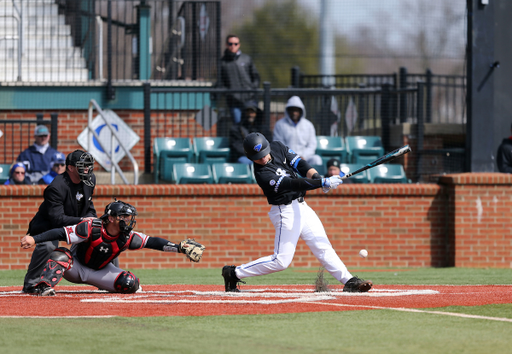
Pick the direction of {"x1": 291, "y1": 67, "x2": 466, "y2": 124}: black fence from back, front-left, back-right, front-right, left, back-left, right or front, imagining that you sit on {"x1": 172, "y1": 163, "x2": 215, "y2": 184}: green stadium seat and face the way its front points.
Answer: back-left

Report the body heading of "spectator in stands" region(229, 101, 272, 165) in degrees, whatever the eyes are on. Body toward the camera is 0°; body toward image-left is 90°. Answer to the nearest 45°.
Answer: approximately 0°

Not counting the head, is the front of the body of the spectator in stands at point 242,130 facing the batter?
yes

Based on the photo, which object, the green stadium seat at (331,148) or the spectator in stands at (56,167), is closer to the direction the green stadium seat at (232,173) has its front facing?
the spectator in stands

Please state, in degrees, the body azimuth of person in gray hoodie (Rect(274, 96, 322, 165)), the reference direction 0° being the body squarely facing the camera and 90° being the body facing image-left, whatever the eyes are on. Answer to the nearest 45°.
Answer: approximately 0°

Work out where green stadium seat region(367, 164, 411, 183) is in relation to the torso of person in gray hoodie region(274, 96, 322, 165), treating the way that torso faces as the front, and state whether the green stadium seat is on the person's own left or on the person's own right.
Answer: on the person's own left

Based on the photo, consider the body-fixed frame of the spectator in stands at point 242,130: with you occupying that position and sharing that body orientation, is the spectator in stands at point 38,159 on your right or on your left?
on your right

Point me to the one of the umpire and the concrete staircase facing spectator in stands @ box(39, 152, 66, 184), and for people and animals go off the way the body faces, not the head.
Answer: the concrete staircase
